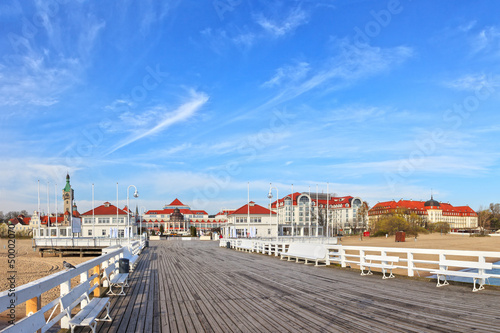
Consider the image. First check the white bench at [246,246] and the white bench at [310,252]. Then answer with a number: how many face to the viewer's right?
0

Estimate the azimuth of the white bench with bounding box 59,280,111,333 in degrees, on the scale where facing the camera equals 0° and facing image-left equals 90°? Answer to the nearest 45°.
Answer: approximately 315°

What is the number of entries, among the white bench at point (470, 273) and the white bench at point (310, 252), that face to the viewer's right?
0

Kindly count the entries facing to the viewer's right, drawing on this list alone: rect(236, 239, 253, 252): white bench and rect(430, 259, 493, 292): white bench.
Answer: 0
